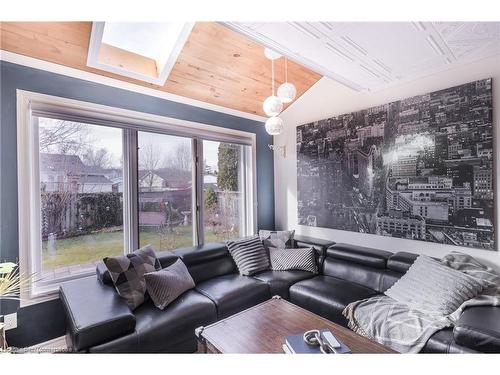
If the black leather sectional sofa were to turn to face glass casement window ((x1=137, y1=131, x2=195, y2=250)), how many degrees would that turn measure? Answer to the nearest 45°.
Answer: approximately 135° to its right

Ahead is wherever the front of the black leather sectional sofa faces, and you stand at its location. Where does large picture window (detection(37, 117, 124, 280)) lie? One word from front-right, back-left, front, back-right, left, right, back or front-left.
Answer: right

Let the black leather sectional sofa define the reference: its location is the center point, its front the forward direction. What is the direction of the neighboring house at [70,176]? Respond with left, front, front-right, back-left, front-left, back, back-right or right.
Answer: back

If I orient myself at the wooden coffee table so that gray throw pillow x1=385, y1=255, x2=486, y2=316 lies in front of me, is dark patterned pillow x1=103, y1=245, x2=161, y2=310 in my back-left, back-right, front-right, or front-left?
back-left

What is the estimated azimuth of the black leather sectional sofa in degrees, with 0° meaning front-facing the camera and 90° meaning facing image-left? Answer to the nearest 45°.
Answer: approximately 0°
